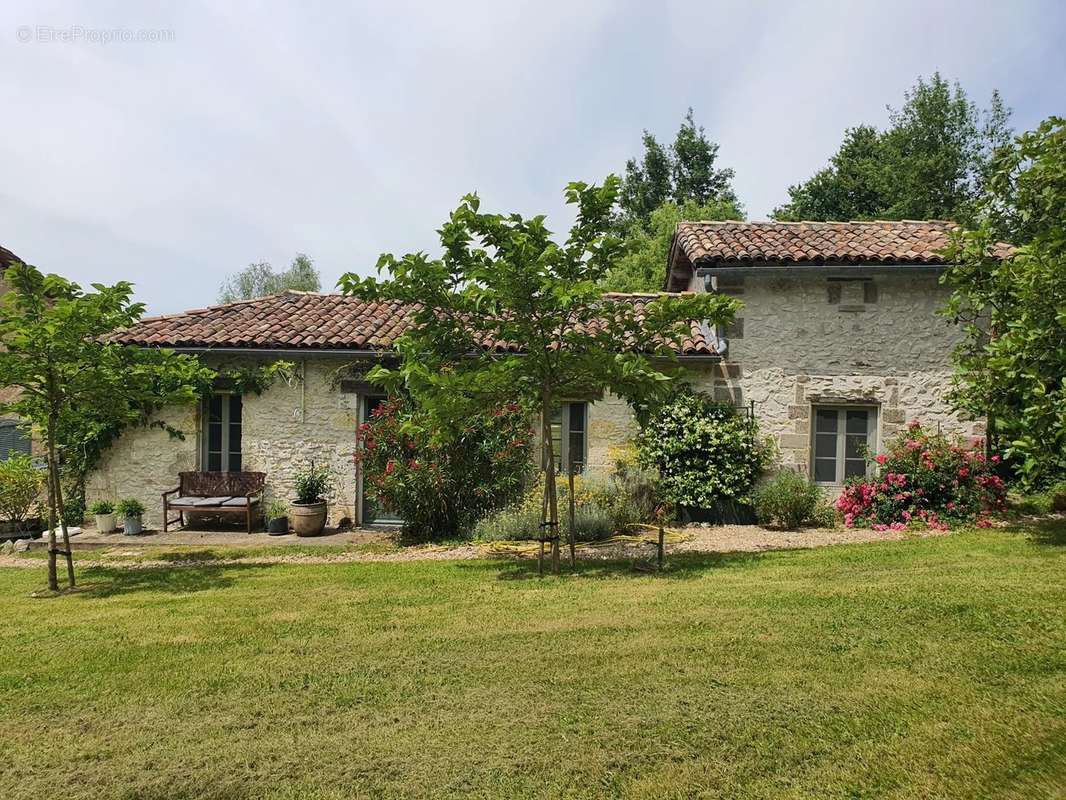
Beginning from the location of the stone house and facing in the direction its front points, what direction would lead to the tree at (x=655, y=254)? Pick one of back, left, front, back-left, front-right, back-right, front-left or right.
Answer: back

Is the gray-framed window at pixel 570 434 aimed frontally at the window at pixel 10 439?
no

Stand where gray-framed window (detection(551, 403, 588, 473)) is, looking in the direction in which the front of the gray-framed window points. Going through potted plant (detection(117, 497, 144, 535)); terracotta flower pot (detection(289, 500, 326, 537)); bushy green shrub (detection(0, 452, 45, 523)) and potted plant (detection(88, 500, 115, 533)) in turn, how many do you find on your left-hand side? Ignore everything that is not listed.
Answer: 0

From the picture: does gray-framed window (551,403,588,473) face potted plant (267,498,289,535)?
no

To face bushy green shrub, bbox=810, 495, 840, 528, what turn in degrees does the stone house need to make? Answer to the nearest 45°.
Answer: approximately 45° to its left

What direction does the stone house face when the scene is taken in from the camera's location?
facing the viewer

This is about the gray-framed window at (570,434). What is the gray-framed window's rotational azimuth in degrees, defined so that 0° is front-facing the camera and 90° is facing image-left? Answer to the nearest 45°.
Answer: approximately 0°

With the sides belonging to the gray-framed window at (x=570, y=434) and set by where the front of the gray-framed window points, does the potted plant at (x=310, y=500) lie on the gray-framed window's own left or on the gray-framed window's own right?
on the gray-framed window's own right

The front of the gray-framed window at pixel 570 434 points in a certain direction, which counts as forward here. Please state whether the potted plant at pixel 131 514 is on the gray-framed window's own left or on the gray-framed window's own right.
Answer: on the gray-framed window's own right

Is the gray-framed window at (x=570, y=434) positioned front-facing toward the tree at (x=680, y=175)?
no
